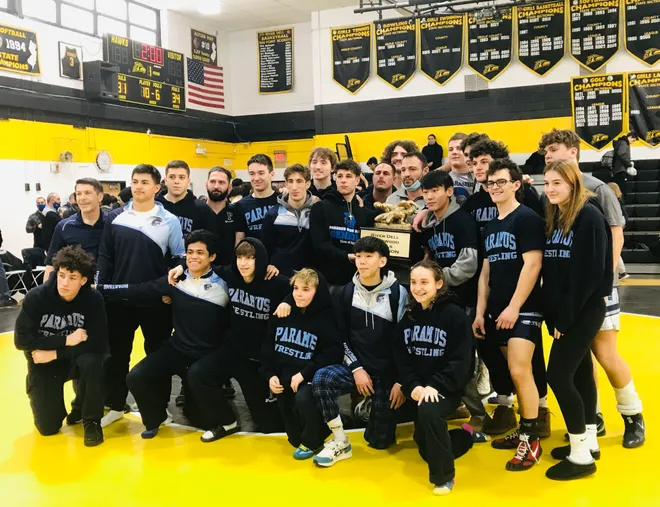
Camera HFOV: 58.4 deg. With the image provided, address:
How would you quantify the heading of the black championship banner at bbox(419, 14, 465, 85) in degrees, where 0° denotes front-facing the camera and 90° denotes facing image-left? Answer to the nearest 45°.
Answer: approximately 0°

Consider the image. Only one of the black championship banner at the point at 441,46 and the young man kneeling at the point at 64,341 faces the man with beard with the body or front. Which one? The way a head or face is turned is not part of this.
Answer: the black championship banner

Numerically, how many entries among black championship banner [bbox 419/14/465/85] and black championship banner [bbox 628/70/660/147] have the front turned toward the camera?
2

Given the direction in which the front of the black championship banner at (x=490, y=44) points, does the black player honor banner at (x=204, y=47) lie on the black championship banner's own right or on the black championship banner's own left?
on the black championship banner's own right

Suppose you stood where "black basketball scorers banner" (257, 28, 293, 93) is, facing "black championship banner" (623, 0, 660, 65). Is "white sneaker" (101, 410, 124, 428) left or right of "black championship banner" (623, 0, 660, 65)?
right

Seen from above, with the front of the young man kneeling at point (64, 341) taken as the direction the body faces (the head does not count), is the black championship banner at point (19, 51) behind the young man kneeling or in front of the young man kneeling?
behind

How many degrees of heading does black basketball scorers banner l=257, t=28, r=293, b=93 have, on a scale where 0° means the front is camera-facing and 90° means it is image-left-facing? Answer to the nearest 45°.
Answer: approximately 0°
